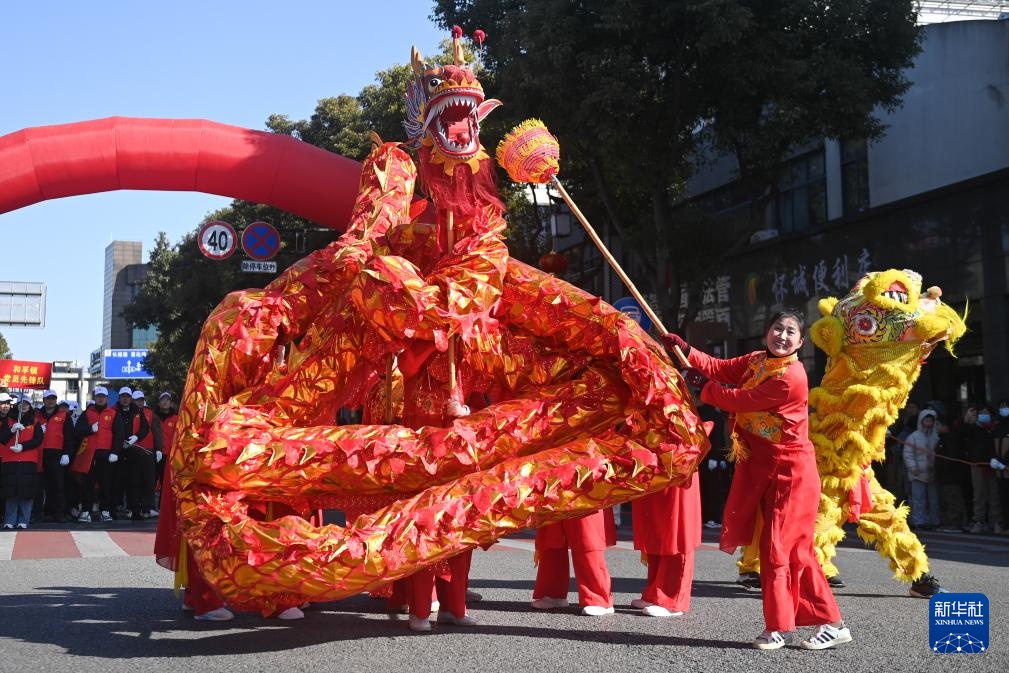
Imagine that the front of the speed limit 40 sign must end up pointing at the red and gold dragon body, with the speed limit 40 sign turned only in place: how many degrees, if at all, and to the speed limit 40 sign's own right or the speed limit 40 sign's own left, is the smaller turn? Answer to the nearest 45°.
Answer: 0° — it already faces it

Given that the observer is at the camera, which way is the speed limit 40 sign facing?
facing the viewer

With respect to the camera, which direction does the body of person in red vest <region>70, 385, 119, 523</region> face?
toward the camera

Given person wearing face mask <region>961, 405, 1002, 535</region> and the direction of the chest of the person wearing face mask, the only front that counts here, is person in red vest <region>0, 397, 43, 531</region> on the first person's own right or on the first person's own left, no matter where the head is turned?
on the first person's own right

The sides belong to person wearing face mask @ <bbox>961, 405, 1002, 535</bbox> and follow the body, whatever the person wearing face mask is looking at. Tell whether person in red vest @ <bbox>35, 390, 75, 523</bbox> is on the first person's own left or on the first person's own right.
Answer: on the first person's own right

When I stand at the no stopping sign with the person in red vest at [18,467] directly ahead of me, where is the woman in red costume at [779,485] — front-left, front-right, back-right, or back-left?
front-left

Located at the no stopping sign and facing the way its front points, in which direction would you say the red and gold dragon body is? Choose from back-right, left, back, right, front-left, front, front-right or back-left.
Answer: front

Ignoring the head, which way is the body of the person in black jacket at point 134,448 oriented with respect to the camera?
toward the camera

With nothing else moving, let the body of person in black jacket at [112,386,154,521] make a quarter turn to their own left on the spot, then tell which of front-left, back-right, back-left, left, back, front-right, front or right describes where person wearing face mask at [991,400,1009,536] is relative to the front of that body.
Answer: front-right

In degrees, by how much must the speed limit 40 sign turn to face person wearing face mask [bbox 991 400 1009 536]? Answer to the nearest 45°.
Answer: approximately 45° to its left

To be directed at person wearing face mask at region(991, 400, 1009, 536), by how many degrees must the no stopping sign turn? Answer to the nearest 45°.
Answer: approximately 45° to its left

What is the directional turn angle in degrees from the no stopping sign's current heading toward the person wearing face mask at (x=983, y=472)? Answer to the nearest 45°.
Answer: approximately 45° to its left
